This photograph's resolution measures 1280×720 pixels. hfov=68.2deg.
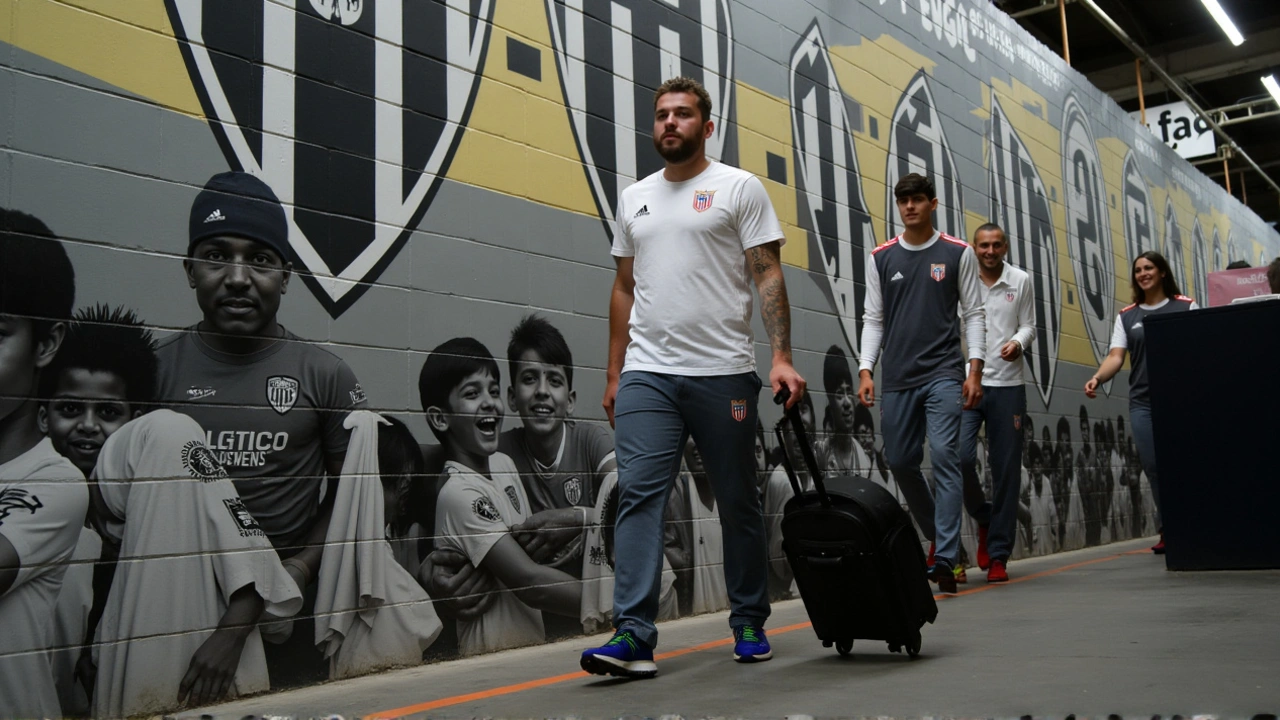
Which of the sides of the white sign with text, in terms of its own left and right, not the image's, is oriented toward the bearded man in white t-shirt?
front

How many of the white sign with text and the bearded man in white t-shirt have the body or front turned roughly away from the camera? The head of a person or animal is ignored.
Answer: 0

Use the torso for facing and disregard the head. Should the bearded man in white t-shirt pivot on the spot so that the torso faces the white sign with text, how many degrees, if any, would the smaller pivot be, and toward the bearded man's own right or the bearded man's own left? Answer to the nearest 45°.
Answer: approximately 180°

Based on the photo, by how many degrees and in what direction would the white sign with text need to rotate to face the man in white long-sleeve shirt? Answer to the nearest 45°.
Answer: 0° — it already faces them

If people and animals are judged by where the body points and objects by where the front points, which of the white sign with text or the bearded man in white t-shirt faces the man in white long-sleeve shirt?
the white sign with text

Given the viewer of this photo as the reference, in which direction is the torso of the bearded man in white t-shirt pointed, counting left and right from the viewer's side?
facing the viewer and to the left of the viewer

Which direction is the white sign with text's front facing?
toward the camera

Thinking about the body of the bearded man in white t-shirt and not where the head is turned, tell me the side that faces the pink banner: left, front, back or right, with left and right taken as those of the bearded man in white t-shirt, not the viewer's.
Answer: back

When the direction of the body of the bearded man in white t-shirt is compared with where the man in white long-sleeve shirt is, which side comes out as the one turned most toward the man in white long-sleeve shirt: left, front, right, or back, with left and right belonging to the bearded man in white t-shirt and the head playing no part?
back

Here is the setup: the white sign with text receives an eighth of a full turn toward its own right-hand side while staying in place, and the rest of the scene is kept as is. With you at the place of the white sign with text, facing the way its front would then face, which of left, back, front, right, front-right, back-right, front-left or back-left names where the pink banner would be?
front-left

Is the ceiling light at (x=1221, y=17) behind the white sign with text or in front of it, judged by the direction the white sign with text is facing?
in front
